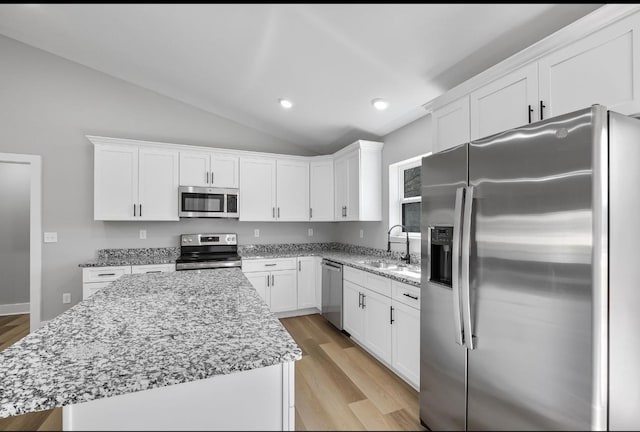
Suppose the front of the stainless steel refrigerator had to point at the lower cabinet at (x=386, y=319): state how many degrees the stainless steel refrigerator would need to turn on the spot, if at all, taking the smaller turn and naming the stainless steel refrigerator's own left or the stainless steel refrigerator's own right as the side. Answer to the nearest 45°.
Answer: approximately 90° to the stainless steel refrigerator's own right

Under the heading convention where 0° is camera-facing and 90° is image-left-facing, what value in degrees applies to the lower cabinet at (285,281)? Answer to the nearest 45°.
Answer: approximately 0°

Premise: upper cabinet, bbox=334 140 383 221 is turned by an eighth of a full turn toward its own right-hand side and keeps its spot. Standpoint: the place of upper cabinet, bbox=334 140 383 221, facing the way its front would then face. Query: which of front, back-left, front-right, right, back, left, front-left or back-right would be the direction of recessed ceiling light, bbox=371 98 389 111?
left

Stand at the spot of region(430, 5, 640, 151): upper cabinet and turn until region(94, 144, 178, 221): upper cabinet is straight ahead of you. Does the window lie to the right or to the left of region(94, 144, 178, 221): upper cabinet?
right

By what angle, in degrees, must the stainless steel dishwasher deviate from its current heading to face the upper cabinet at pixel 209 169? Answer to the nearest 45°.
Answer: approximately 45° to its right

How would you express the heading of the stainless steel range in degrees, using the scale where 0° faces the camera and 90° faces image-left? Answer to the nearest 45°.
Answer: approximately 0°

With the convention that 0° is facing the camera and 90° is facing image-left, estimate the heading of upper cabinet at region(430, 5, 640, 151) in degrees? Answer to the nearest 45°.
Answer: approximately 45°

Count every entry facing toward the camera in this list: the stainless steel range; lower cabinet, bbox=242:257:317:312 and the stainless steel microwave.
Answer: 3

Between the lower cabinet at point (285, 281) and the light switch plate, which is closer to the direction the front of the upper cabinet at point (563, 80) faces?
the light switch plate

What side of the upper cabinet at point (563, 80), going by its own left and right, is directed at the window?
right

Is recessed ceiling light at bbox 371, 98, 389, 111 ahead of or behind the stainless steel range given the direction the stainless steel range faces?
ahead
